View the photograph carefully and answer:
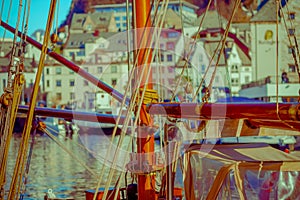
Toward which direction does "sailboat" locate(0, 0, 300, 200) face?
to the viewer's left
